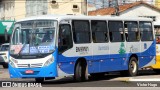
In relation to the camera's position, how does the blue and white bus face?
facing the viewer and to the left of the viewer

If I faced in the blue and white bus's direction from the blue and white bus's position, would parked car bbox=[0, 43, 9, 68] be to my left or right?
on my right

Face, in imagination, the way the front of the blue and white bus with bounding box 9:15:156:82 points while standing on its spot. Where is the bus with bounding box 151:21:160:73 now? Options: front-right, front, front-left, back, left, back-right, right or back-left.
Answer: back
